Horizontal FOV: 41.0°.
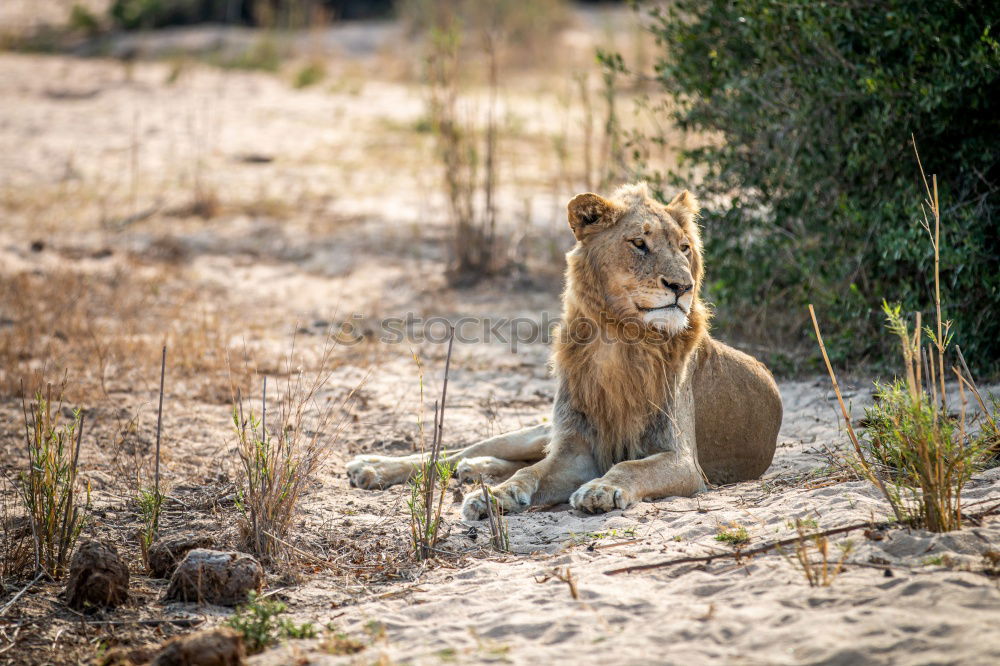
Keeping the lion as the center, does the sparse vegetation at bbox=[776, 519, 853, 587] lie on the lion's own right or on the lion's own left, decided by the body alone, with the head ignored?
on the lion's own left

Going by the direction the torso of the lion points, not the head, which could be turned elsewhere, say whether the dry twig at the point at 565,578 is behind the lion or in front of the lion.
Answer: in front

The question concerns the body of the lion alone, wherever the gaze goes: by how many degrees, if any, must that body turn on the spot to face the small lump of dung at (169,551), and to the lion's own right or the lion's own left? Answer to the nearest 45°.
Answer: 0° — it already faces it

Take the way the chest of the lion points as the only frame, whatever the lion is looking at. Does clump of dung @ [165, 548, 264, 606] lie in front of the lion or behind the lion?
in front

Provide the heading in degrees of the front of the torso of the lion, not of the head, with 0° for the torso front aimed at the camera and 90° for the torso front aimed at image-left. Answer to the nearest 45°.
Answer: approximately 45°

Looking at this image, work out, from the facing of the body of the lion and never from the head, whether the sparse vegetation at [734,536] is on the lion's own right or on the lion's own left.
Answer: on the lion's own left

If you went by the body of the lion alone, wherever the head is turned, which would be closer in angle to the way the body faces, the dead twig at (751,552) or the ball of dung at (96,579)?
the ball of dung

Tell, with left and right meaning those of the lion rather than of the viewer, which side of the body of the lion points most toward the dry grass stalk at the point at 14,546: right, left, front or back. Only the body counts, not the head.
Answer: front

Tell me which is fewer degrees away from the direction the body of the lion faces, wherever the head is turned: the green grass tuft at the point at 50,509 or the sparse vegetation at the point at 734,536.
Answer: the green grass tuft

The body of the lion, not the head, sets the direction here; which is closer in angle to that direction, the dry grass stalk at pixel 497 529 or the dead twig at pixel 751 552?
the dry grass stalk
